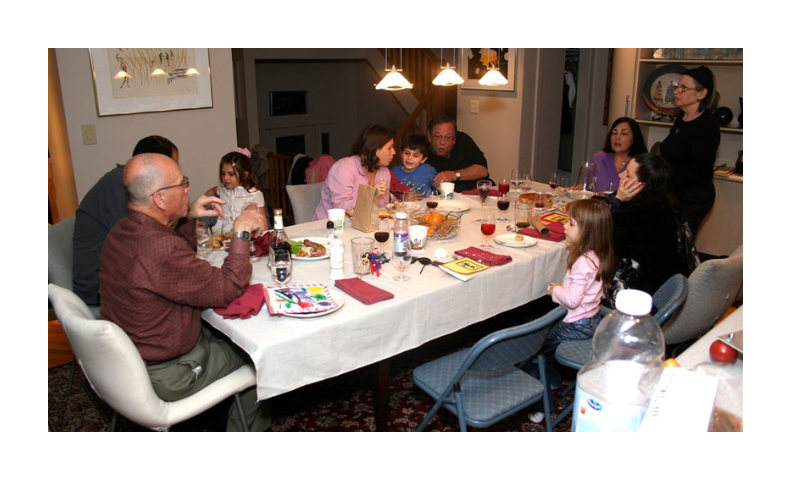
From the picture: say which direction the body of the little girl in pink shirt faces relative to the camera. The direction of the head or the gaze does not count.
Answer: to the viewer's left

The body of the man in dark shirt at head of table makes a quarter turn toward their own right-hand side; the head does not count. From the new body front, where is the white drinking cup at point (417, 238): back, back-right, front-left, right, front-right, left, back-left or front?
back-left

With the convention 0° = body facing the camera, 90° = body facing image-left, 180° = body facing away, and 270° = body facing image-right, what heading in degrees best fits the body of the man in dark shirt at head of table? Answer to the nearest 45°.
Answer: approximately 45°

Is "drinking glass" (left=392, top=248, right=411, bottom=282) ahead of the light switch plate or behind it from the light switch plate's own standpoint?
ahead

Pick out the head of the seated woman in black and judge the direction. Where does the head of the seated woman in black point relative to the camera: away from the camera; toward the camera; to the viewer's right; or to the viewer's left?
to the viewer's left

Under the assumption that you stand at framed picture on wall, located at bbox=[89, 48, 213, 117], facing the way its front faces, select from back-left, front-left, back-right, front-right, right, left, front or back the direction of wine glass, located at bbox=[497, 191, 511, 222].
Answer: front-left

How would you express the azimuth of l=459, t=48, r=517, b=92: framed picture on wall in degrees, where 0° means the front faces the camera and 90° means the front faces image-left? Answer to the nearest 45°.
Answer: approximately 0°

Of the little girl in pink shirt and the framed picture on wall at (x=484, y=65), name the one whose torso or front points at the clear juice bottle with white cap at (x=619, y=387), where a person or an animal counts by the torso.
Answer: the framed picture on wall

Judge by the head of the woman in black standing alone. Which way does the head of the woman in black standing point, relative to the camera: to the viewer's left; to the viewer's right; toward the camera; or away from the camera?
to the viewer's left
